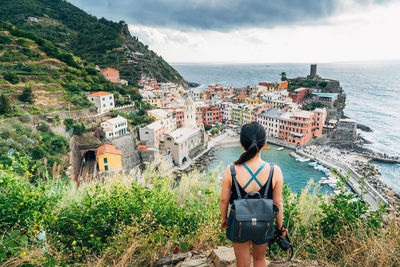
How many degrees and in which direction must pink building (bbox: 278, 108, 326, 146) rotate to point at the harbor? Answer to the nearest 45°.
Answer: approximately 45° to its left

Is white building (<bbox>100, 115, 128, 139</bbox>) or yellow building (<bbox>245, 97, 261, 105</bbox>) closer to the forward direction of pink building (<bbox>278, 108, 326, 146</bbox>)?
the white building

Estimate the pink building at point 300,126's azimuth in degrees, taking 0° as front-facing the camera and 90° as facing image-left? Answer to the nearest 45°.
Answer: approximately 45°

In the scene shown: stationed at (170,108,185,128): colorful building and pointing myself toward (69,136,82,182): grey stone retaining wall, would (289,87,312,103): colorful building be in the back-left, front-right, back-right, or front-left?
back-left

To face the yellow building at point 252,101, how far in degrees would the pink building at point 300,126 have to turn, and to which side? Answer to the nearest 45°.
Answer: approximately 90° to its right

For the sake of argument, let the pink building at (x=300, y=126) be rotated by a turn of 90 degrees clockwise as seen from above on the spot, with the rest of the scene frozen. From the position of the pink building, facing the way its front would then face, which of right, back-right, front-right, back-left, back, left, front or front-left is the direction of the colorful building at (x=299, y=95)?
front-right

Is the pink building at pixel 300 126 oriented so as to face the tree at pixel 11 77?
yes

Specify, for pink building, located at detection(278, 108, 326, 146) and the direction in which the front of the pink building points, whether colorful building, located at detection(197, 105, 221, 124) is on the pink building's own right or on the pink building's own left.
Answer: on the pink building's own right

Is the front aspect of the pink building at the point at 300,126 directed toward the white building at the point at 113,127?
yes

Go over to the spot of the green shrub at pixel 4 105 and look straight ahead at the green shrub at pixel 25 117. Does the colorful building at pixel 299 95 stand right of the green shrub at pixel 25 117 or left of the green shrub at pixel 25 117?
left

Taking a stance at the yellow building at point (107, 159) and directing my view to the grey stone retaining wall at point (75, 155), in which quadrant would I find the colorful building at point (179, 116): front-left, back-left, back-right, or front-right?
back-right

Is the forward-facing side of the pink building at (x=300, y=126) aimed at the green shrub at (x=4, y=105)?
yes
